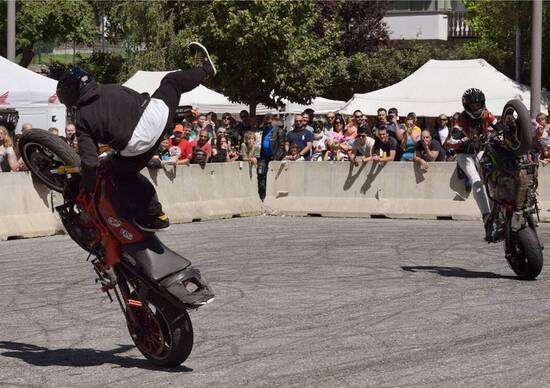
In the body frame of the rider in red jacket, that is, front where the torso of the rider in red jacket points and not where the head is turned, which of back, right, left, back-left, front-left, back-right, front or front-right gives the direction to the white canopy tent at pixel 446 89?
back-left

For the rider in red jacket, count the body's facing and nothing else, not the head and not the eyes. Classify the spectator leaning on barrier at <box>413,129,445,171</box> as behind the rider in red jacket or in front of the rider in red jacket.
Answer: behind

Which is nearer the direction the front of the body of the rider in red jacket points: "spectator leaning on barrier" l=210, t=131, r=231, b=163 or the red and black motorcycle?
the red and black motorcycle

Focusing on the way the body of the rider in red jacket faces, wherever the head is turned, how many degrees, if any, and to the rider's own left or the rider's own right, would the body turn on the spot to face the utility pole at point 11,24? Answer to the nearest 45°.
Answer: approximately 180°

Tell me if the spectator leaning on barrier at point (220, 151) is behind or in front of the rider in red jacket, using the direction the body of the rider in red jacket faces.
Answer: behind

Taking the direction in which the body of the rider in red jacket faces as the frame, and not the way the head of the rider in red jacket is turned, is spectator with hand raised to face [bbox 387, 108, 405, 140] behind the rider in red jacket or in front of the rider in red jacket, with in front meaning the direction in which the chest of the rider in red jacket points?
behind
